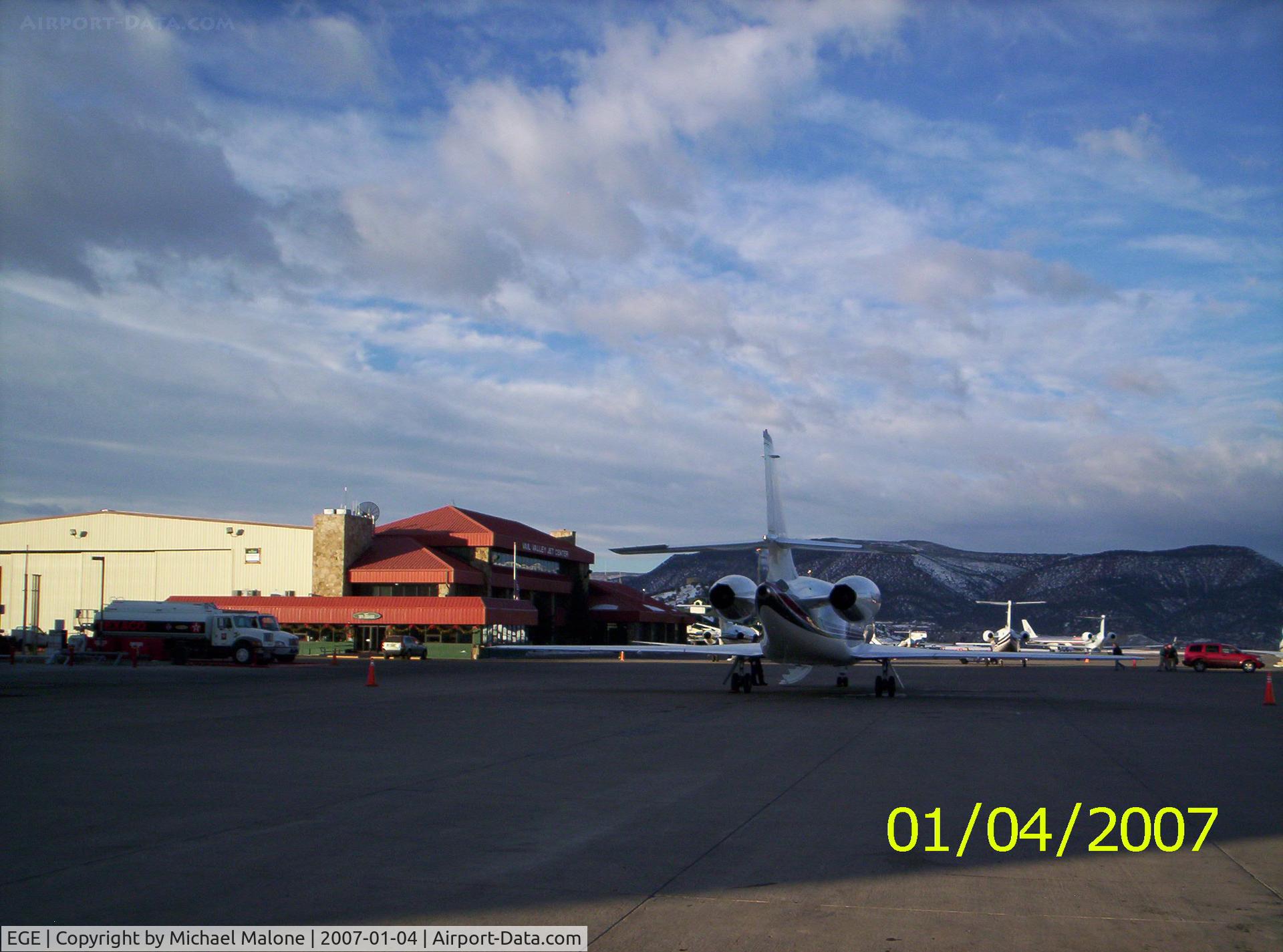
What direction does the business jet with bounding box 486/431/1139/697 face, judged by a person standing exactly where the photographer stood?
facing away from the viewer
